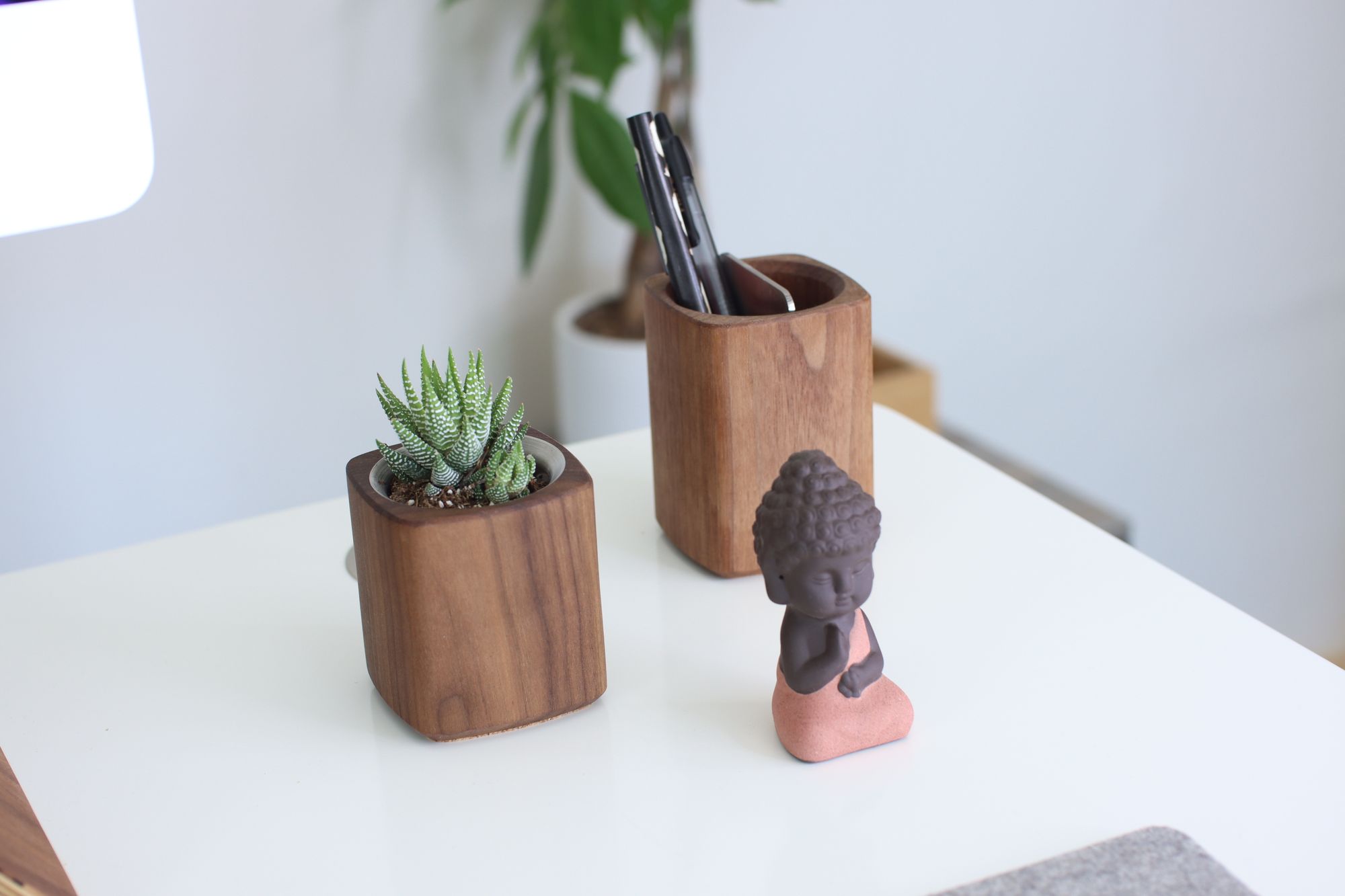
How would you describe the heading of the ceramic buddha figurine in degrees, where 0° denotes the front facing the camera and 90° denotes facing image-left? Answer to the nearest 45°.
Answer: approximately 315°

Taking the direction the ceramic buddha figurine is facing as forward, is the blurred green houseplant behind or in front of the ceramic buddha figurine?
behind
